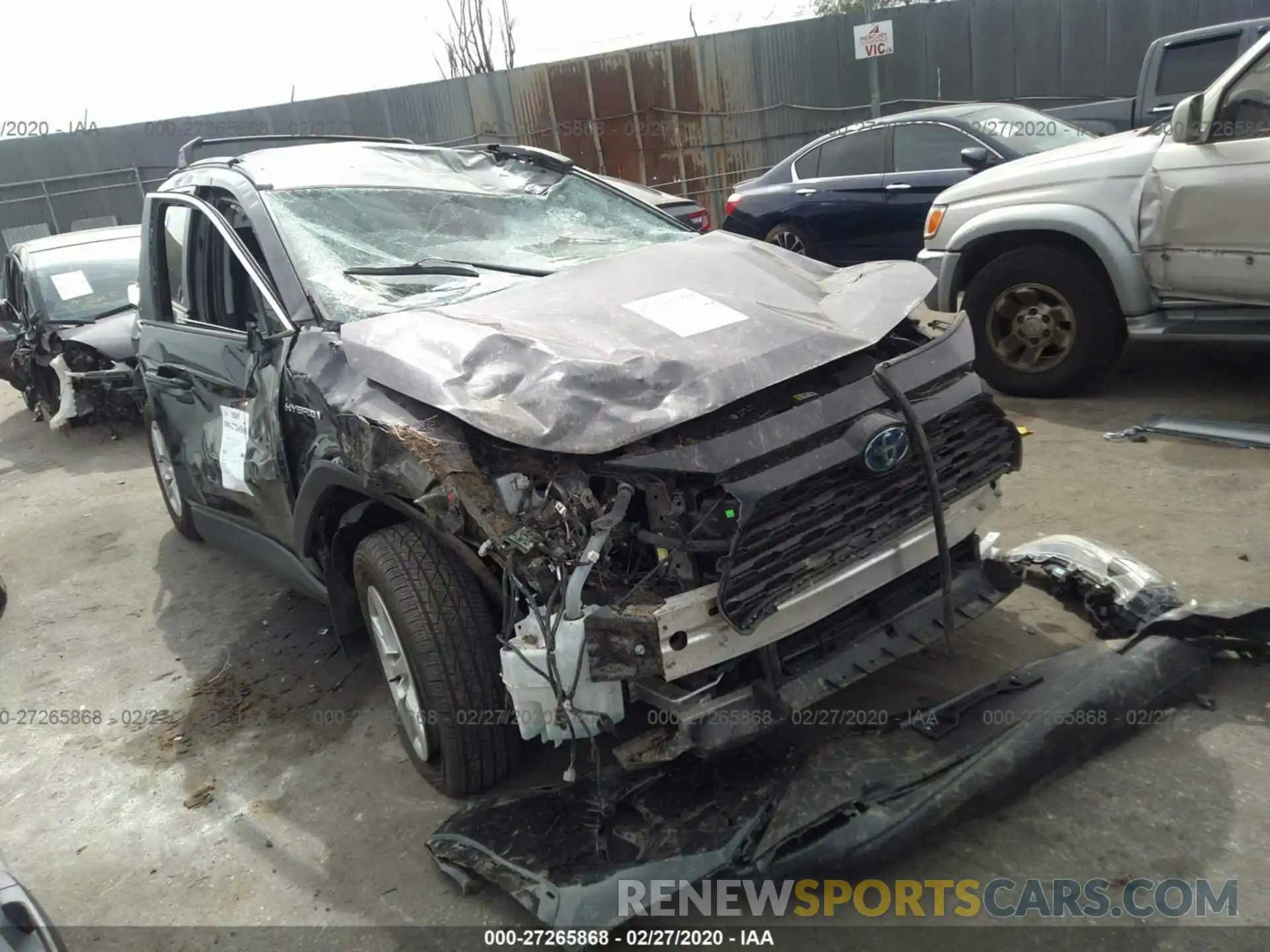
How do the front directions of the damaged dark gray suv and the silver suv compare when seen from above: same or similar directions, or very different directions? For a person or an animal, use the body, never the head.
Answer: very different directions

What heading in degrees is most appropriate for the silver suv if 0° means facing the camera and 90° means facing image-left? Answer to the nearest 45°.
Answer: approximately 90°

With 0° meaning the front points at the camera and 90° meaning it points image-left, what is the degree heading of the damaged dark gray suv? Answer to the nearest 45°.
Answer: approximately 315°

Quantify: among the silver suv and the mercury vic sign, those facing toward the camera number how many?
1

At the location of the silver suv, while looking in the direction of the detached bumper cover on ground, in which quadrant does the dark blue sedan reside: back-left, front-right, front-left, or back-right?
back-right

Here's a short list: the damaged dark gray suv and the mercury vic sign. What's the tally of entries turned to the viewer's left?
0

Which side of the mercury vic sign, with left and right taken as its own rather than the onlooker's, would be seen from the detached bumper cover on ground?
front

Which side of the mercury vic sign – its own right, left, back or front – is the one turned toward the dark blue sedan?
front

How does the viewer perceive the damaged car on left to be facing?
facing the viewer and to the right of the viewer

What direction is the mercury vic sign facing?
toward the camera

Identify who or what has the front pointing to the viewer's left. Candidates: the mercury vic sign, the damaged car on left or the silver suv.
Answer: the silver suv

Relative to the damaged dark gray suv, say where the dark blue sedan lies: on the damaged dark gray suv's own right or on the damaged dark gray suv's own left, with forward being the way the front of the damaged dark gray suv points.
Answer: on the damaged dark gray suv's own left

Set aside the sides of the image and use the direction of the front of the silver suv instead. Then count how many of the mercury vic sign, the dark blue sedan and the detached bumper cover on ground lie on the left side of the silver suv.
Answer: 1

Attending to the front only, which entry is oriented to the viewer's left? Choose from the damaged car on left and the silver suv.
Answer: the silver suv

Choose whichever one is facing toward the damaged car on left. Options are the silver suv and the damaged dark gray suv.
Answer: the silver suv
